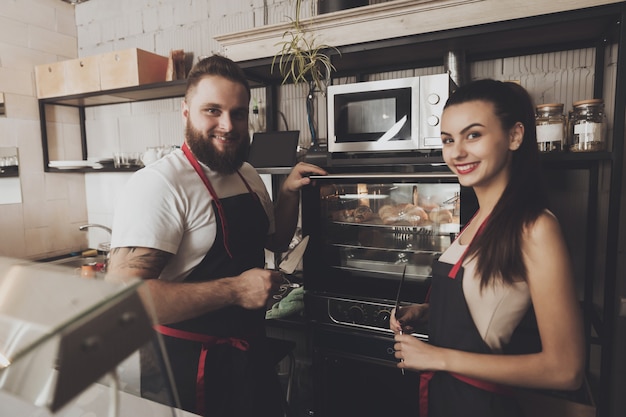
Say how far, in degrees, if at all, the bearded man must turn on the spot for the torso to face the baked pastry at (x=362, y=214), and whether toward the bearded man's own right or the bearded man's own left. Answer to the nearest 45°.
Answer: approximately 90° to the bearded man's own left

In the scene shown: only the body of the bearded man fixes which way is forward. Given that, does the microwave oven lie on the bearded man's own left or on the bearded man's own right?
on the bearded man's own left

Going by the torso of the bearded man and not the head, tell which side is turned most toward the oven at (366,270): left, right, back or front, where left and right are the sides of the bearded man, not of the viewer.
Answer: left

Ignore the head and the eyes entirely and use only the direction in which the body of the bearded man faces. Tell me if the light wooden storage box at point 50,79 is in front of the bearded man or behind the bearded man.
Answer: behind

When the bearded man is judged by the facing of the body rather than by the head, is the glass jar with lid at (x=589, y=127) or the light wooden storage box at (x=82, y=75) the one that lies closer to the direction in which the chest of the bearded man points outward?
the glass jar with lid

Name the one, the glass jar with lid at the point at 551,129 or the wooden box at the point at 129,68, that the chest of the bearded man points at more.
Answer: the glass jar with lid

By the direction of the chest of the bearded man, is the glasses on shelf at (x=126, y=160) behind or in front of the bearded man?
behind

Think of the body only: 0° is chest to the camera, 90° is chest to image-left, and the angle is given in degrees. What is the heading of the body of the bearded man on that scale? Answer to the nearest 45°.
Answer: approximately 315°

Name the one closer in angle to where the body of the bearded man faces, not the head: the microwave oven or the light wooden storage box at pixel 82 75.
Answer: the microwave oven

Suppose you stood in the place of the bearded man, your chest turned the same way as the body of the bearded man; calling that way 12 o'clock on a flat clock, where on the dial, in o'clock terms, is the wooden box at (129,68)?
The wooden box is roughly at 7 o'clock from the bearded man.
